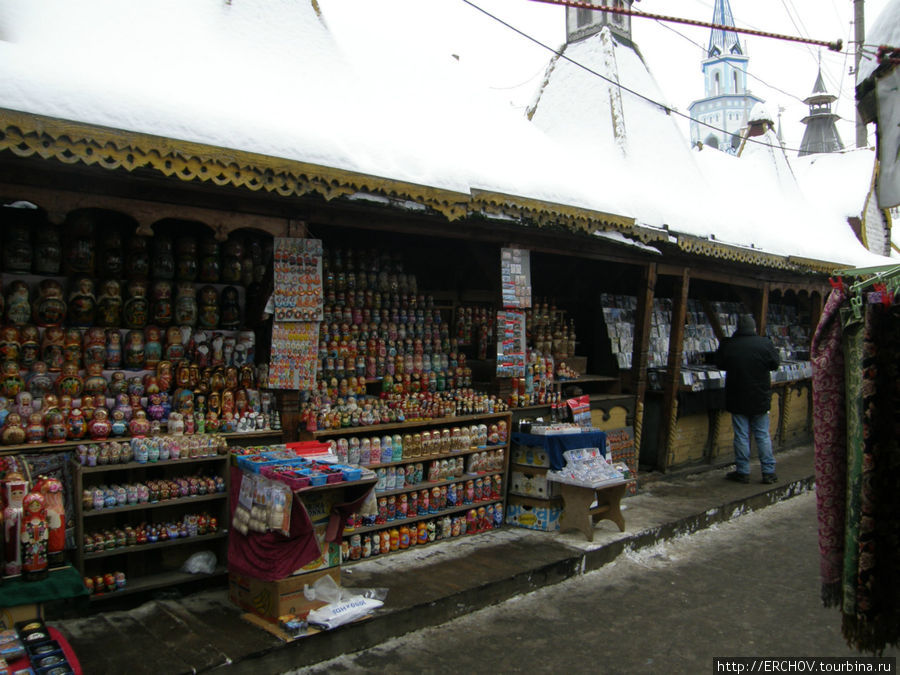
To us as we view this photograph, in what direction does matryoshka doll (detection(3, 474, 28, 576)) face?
facing the viewer and to the right of the viewer

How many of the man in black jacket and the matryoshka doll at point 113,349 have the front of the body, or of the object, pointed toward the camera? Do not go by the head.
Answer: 1

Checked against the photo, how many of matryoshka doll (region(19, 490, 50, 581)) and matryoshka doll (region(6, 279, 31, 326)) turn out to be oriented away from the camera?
0

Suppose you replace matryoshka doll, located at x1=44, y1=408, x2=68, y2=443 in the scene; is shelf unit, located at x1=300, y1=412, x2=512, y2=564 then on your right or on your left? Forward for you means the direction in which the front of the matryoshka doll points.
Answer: on your left

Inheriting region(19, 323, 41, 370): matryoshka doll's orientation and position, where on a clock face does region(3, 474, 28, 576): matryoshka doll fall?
region(3, 474, 28, 576): matryoshka doll is roughly at 12 o'clock from region(19, 323, 41, 370): matryoshka doll.

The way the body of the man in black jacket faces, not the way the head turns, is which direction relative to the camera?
away from the camera

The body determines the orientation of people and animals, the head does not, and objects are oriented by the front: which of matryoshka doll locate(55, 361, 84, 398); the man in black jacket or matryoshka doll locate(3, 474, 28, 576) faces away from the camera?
the man in black jacket

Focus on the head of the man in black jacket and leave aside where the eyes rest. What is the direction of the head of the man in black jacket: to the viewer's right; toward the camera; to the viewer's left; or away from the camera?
away from the camera

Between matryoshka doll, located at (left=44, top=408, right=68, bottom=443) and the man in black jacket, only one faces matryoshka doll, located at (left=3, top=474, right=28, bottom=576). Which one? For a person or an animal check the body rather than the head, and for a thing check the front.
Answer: matryoshka doll, located at (left=44, top=408, right=68, bottom=443)

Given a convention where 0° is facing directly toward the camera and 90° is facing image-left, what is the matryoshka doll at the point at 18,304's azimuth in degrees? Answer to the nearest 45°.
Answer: approximately 315°
